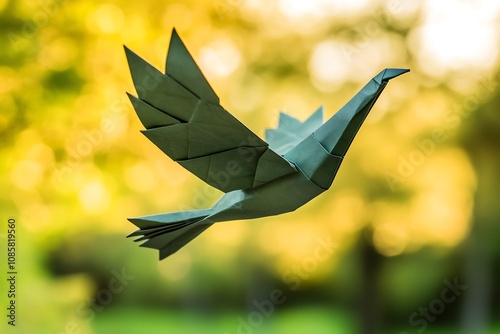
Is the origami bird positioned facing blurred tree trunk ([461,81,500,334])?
no

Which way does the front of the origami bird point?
to the viewer's right
